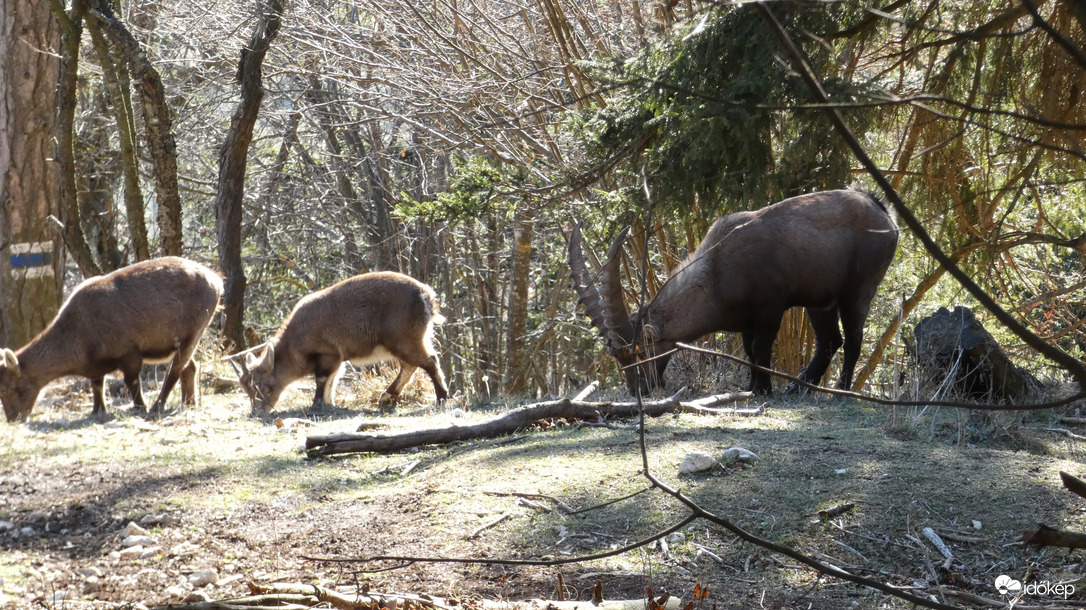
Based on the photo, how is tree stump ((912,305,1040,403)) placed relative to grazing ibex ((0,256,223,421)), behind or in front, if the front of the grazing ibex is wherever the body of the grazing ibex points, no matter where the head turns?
behind

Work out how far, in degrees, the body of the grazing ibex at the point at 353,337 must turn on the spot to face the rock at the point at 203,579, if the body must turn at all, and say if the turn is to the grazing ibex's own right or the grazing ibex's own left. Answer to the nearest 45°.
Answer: approximately 90° to the grazing ibex's own left

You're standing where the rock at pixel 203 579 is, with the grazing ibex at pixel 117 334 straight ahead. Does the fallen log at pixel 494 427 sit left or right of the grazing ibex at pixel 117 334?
right

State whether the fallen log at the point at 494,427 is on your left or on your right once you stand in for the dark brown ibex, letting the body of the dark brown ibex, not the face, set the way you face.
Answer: on your left

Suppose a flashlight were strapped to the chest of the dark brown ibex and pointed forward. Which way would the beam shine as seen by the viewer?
to the viewer's left

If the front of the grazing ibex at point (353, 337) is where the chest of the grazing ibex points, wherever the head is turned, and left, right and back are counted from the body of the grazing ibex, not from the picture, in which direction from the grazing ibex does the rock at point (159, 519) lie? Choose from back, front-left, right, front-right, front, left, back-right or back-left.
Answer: left

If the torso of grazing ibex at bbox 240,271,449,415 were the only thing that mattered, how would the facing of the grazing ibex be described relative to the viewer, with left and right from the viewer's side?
facing to the left of the viewer

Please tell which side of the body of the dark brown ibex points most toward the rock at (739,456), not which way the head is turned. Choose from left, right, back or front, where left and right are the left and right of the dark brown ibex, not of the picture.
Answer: left

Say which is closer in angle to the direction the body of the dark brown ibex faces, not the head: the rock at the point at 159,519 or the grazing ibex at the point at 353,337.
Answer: the grazing ibex

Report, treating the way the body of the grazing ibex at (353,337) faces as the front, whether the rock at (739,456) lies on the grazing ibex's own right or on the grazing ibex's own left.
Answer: on the grazing ibex's own left

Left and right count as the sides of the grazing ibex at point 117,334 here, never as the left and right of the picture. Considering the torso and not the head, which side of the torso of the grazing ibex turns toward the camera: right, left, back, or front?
left
